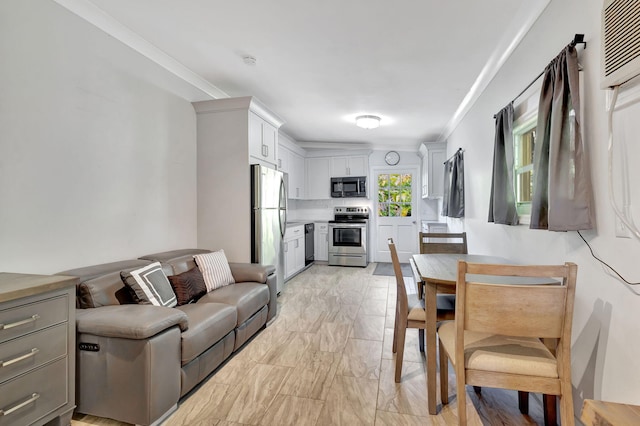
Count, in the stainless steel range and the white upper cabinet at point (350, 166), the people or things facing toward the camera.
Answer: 2

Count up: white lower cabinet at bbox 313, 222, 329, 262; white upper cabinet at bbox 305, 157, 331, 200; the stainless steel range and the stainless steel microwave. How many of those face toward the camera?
4

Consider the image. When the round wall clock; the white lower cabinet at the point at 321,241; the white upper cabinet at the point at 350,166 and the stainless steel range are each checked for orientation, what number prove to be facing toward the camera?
4

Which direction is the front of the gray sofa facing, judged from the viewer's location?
facing the viewer and to the right of the viewer

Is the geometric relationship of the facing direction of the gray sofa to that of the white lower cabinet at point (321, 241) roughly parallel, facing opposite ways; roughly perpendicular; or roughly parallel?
roughly perpendicular

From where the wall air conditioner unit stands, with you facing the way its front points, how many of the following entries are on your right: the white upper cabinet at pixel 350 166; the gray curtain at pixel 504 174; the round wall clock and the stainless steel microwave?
4

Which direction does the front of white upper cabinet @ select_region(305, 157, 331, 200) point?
toward the camera

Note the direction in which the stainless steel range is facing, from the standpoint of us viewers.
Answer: facing the viewer

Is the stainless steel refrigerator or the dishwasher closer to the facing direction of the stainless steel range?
the stainless steel refrigerator

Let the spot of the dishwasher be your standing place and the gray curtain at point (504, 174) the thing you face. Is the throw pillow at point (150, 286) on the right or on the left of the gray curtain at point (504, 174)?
right

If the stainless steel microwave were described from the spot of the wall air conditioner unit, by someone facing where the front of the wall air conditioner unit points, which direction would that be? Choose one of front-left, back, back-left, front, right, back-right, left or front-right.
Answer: right

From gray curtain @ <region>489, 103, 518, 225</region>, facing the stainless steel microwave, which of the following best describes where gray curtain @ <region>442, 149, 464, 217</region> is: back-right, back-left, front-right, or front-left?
front-right

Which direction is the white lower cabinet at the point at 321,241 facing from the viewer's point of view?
toward the camera

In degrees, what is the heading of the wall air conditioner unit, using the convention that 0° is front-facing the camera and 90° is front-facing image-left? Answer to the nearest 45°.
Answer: approximately 45°

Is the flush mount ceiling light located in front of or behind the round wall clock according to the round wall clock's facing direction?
in front
